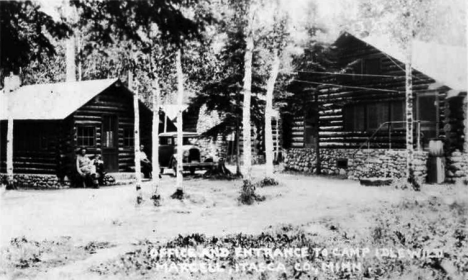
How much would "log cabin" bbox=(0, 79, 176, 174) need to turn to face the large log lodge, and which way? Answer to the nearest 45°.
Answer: approximately 45° to its left

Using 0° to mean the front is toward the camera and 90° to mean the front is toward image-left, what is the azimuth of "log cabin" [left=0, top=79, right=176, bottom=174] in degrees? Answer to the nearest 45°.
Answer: approximately 315°
